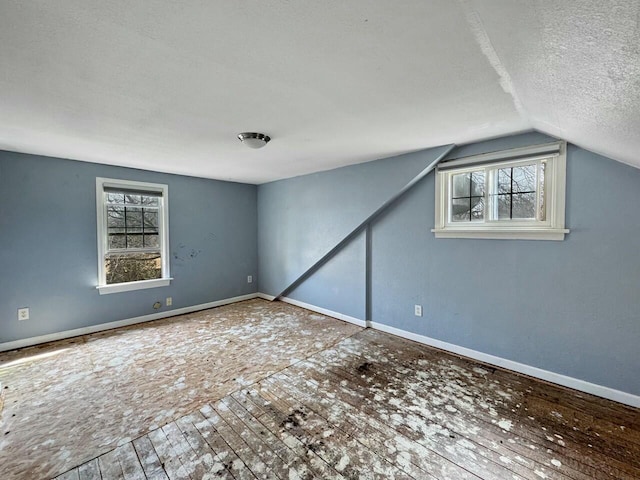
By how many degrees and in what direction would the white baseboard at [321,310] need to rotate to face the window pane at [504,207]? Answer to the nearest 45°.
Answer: approximately 90° to its left

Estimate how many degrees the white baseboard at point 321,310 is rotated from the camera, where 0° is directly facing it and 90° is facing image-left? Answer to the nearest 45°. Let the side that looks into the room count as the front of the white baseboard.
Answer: approximately 45°

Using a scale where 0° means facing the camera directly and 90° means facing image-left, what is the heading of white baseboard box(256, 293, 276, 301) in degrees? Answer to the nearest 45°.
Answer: approximately 45°

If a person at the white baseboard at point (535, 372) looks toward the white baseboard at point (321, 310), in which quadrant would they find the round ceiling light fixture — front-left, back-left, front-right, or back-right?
front-left

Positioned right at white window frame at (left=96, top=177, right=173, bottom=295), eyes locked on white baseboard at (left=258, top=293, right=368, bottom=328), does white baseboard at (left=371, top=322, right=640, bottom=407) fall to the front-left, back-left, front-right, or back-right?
front-right

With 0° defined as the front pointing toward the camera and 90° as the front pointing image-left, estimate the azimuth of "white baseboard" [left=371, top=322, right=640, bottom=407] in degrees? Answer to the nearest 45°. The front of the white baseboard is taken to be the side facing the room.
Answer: approximately 45°

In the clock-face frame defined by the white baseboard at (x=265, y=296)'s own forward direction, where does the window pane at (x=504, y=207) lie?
The window pane is roughly at 9 o'clock from the white baseboard.

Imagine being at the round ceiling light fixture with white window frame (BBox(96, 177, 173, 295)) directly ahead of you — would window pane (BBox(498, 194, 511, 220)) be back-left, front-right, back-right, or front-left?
back-right

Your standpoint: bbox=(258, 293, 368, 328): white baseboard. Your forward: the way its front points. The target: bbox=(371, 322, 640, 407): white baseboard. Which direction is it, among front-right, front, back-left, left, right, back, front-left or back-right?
left

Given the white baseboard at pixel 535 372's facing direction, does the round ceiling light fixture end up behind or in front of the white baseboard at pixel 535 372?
in front

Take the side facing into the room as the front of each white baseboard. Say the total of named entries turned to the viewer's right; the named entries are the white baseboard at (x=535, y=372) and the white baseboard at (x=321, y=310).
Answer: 0

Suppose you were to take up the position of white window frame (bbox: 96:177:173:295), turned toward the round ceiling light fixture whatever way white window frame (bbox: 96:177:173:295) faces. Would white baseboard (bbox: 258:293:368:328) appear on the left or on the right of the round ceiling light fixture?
left

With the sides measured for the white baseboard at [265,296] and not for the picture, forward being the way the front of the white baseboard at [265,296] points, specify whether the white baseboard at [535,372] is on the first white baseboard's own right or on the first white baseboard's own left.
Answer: on the first white baseboard's own left

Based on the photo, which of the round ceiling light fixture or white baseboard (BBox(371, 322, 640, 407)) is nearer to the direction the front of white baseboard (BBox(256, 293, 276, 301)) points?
the round ceiling light fixture

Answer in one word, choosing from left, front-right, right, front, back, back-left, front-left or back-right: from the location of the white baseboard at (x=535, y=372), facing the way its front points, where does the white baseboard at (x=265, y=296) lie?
front-right
